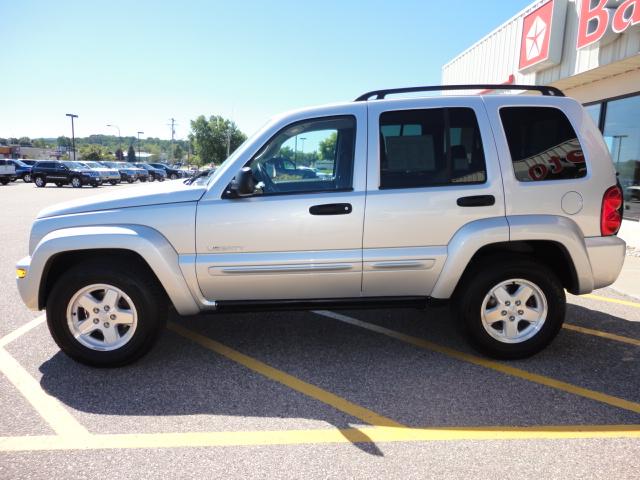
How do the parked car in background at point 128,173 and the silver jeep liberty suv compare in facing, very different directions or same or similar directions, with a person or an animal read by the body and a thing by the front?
very different directions

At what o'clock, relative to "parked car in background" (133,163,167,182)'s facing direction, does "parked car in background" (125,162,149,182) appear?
"parked car in background" (125,162,149,182) is roughly at 2 o'clock from "parked car in background" (133,163,167,182).

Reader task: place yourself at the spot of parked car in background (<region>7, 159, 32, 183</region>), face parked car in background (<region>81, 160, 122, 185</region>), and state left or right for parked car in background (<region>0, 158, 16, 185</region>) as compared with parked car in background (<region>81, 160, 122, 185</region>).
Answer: right

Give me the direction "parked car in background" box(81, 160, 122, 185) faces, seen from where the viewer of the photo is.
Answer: facing the viewer and to the right of the viewer

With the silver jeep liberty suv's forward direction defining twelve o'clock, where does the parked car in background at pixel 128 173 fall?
The parked car in background is roughly at 2 o'clock from the silver jeep liberty suv.

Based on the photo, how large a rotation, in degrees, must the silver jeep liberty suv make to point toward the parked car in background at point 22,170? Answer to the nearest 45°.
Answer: approximately 45° to its right

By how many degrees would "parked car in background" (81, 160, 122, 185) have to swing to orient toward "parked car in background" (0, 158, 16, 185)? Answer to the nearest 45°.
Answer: approximately 135° to its right

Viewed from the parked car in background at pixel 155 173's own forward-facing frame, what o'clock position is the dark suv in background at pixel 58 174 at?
The dark suv in background is roughly at 2 o'clock from the parked car in background.

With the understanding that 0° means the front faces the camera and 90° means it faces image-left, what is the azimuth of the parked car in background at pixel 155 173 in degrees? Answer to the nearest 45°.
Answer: approximately 315°

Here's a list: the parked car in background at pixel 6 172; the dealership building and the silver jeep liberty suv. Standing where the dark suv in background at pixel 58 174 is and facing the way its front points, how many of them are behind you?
1

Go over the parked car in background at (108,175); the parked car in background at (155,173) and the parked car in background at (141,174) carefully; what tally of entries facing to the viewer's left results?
0

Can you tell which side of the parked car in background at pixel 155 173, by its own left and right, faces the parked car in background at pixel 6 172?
right

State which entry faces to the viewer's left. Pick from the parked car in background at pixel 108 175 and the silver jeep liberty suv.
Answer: the silver jeep liberty suv

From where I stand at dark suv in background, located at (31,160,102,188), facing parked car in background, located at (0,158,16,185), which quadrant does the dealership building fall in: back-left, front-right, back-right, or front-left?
back-left

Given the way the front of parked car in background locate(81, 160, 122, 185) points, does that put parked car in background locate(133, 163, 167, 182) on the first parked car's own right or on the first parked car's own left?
on the first parked car's own left
